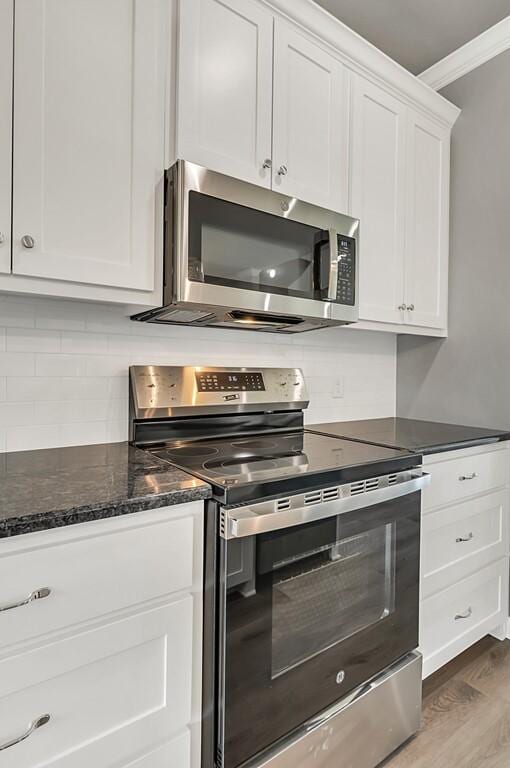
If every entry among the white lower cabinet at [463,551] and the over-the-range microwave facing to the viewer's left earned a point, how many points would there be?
0

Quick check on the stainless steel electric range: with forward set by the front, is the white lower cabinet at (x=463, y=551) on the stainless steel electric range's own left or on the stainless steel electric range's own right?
on the stainless steel electric range's own left

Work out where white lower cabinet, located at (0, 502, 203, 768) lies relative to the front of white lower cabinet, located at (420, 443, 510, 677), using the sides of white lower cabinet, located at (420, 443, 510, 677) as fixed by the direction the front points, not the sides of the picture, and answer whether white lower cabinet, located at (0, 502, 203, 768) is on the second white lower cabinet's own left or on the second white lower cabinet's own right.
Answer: on the second white lower cabinet's own right

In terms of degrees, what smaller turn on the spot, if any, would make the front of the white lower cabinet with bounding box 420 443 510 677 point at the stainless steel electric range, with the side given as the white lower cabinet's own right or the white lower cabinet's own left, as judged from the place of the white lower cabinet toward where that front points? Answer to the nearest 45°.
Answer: approximately 90° to the white lower cabinet's own right

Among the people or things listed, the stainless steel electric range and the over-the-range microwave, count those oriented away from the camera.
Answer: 0
